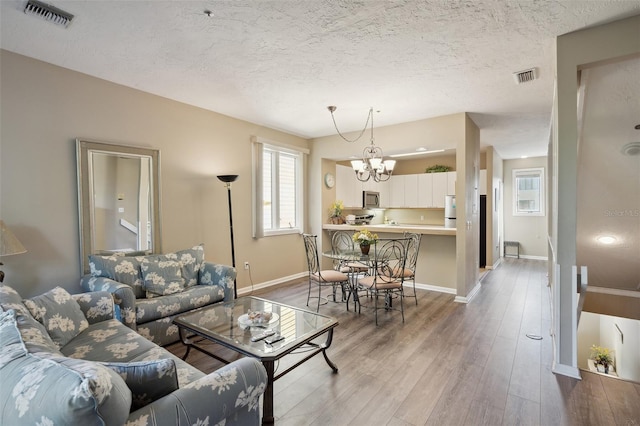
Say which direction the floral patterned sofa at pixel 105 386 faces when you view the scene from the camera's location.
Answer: facing away from the viewer and to the right of the viewer

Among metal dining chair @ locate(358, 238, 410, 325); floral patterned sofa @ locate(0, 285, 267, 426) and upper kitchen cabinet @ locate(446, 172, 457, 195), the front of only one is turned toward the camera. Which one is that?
the upper kitchen cabinet

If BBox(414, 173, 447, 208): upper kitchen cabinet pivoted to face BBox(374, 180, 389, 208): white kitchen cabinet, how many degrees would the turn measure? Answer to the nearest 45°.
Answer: approximately 90° to its right

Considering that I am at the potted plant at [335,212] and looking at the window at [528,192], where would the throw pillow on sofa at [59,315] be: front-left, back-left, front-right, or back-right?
back-right

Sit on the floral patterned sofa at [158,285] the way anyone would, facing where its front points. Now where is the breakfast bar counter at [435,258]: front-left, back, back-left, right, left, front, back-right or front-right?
front-left

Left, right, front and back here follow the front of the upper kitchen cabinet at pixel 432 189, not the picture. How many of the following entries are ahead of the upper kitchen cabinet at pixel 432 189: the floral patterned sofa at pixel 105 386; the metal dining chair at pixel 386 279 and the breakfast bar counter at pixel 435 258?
3

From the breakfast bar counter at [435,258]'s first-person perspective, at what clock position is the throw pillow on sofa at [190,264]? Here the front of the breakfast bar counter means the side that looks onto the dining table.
The throw pillow on sofa is roughly at 2 o'clock from the breakfast bar counter.

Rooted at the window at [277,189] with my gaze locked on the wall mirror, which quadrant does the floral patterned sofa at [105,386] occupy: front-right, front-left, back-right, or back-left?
front-left

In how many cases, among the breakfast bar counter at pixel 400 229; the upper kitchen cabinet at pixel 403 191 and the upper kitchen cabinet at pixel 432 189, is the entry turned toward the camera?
3

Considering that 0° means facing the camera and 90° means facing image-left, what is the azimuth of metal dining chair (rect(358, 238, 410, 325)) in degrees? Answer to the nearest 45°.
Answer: approximately 135°

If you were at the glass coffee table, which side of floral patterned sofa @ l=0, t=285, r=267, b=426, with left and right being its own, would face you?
front

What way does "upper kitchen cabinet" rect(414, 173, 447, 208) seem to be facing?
toward the camera

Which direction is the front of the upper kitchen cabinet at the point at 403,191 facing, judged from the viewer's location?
facing the viewer

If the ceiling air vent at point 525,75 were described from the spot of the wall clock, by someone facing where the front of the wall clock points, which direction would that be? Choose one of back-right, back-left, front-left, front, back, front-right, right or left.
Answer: front

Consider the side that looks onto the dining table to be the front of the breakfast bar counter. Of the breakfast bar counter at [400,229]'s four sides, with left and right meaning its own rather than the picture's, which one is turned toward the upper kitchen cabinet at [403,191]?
back

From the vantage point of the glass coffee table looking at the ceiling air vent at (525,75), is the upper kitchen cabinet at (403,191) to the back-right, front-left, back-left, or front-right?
front-left

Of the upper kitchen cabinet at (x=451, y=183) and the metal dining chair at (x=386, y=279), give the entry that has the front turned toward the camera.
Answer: the upper kitchen cabinet
